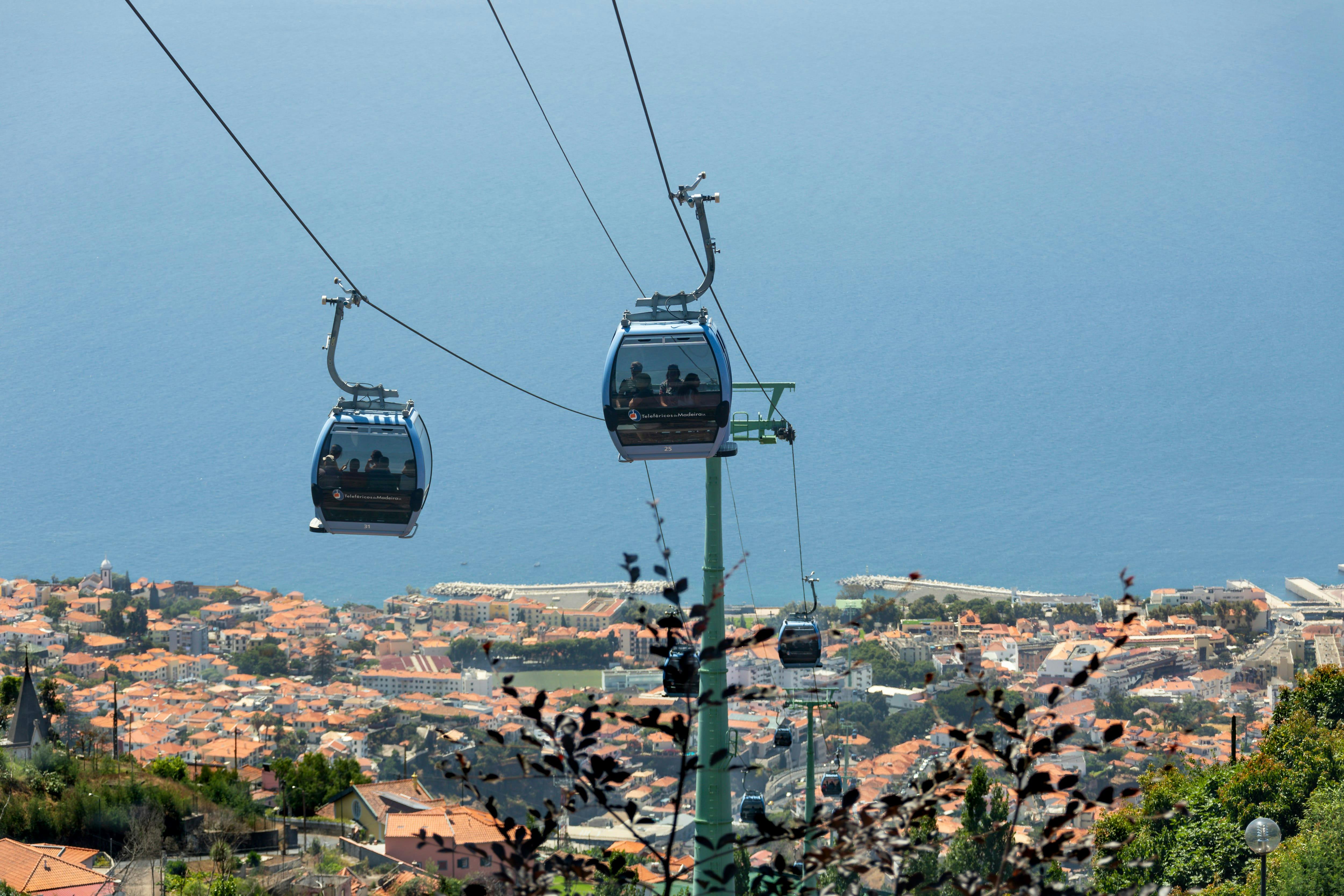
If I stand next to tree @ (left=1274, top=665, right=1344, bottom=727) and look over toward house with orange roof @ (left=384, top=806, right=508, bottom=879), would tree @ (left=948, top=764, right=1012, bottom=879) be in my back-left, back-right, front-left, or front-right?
front-left

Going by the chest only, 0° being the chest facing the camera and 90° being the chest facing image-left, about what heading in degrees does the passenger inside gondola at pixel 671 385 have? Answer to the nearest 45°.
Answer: approximately 0°

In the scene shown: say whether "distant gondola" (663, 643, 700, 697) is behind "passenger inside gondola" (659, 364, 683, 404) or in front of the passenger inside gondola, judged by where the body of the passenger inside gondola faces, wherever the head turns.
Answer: behind

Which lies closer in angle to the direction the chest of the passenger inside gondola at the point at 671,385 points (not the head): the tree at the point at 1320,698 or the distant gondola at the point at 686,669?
the tree

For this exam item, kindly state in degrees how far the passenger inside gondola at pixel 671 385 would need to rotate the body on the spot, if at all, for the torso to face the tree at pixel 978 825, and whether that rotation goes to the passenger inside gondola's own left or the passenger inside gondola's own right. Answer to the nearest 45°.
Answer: approximately 180°
